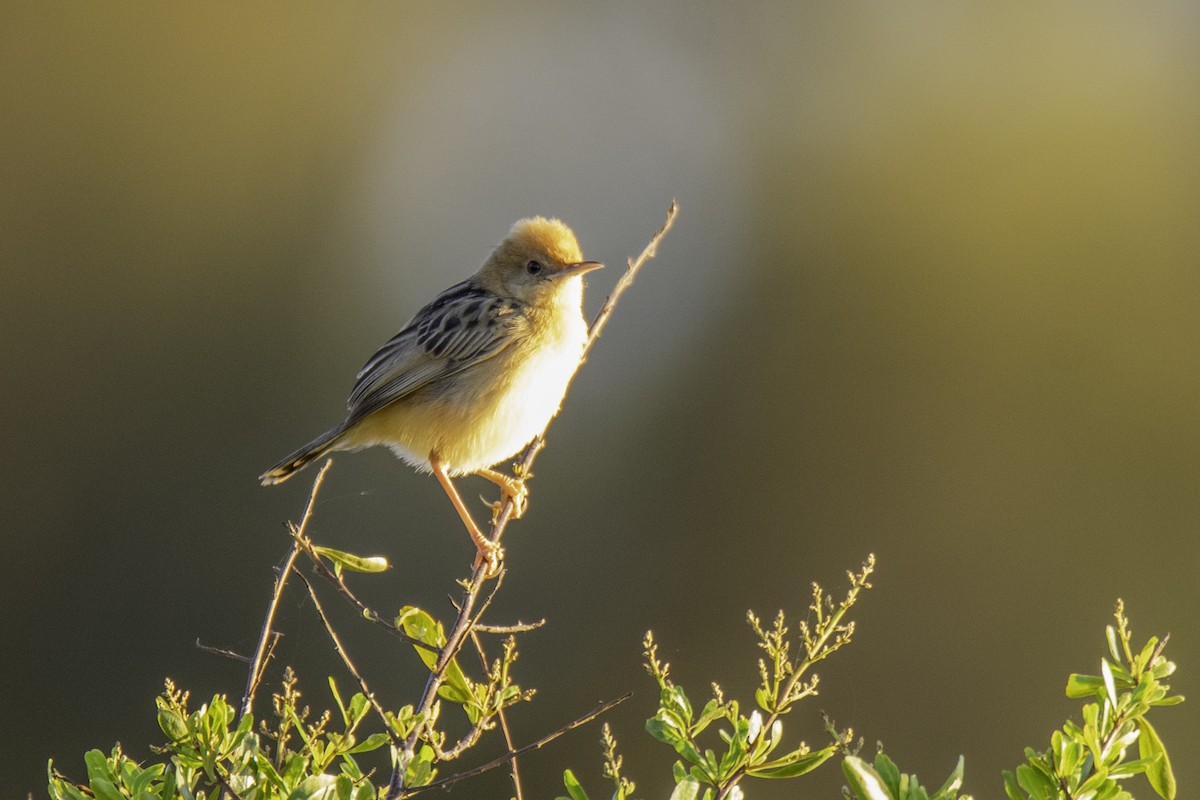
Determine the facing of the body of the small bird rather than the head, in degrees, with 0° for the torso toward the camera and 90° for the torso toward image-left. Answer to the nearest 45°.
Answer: approximately 270°

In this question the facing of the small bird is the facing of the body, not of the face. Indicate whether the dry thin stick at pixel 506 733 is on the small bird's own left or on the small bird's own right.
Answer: on the small bird's own right

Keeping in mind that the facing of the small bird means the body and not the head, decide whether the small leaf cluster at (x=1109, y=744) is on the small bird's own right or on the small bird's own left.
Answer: on the small bird's own right
